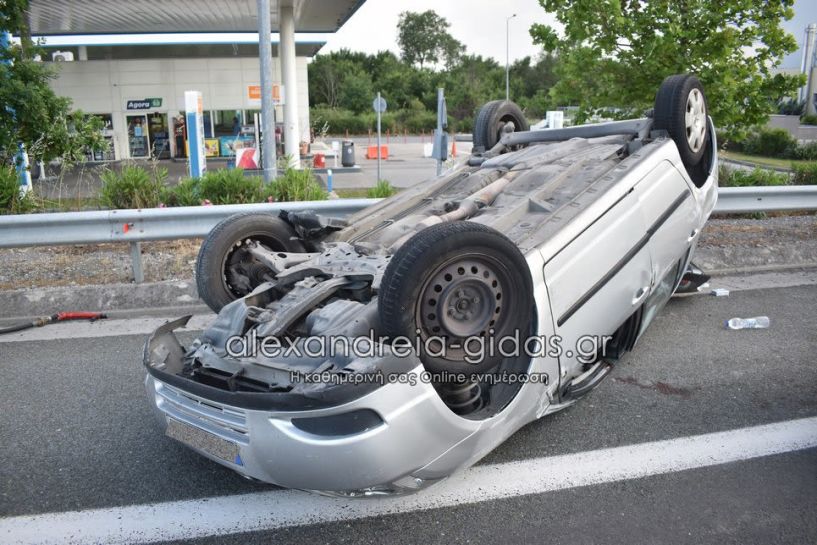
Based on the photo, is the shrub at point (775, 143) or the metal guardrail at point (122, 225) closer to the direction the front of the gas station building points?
the metal guardrail

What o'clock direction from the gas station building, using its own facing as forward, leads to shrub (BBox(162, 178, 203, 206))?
The shrub is roughly at 12 o'clock from the gas station building.

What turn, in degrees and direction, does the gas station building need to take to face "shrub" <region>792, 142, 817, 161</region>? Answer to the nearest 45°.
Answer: approximately 90° to its left

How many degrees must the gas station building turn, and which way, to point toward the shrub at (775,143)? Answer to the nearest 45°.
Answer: approximately 90° to its left

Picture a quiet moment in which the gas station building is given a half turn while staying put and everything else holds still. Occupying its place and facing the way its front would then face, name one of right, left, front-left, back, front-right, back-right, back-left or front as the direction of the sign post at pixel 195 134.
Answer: back

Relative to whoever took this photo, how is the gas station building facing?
facing the viewer

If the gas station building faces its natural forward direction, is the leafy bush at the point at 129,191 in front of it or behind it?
in front

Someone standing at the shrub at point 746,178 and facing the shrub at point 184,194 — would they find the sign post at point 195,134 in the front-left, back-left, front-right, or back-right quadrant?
front-right

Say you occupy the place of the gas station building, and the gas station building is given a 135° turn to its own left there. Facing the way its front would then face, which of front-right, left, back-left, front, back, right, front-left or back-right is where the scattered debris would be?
back-right

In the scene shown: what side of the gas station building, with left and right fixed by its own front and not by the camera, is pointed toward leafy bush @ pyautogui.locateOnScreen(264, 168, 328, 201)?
front

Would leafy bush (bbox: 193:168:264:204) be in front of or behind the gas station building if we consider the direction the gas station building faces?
in front

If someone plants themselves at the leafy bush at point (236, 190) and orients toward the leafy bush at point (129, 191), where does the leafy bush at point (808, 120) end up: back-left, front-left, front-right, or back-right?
back-right

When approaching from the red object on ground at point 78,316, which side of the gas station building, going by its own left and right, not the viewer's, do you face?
front

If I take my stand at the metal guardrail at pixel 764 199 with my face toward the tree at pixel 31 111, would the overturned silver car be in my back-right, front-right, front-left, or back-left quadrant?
front-left

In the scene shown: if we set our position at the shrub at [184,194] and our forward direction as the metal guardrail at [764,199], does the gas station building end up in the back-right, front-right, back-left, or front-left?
back-left
